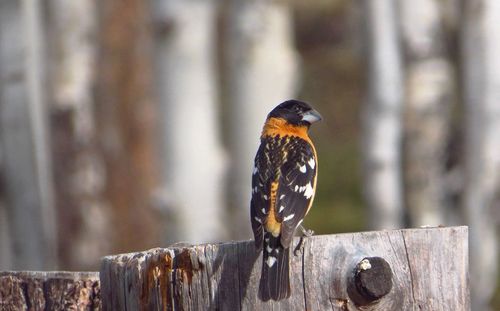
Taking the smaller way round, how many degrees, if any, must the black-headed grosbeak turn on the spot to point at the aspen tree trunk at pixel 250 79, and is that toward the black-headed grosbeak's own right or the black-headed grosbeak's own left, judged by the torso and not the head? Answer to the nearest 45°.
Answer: approximately 45° to the black-headed grosbeak's own left

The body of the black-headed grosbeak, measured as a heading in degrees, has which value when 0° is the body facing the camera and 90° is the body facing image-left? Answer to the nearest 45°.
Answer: approximately 225°

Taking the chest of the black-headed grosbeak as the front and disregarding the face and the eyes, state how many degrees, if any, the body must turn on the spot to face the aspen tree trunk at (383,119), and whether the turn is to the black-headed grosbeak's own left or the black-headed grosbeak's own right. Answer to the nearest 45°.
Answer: approximately 45° to the black-headed grosbeak's own left

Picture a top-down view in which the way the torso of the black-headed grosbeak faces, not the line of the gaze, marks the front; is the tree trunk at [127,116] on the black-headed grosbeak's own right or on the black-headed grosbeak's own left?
on the black-headed grosbeak's own left

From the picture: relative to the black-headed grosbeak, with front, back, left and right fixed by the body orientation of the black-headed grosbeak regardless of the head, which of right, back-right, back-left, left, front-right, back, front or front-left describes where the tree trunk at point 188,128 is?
front-left
